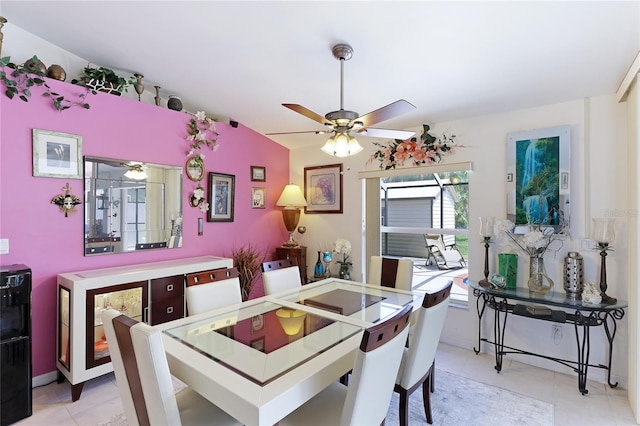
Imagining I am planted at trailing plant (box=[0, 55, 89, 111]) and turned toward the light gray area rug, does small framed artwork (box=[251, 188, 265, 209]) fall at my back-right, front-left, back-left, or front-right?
front-left

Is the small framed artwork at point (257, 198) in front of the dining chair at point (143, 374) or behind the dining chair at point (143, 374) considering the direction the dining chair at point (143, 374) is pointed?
in front

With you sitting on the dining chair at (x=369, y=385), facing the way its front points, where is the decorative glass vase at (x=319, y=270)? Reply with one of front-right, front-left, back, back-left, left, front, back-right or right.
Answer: front-right

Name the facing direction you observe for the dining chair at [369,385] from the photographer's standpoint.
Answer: facing away from the viewer and to the left of the viewer

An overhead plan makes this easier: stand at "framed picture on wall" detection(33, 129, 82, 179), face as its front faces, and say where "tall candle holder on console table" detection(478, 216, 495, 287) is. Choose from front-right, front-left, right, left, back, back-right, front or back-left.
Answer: front

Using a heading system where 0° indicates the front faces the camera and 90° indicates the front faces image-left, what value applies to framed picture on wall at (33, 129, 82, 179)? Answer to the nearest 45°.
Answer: approximately 315°

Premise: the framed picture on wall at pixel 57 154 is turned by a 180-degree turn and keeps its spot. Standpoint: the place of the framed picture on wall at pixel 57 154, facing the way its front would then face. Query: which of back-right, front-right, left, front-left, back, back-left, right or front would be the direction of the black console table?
back

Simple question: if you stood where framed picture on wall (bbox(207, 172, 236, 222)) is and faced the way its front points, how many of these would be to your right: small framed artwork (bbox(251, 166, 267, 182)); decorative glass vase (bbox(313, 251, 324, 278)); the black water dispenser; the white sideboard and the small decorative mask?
3

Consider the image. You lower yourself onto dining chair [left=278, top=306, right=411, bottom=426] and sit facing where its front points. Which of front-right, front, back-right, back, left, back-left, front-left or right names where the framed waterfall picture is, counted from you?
right

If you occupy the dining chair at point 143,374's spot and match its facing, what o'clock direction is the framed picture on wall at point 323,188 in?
The framed picture on wall is roughly at 12 o'clock from the dining chair.

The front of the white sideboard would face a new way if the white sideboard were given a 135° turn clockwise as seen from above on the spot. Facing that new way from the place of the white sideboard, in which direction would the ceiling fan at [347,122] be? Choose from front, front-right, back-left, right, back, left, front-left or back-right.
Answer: back-left

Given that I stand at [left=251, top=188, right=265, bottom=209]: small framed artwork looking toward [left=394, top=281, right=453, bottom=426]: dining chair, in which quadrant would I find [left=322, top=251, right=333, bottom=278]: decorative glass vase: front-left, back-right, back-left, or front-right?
front-left

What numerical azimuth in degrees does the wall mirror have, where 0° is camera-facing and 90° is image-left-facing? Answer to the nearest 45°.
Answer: approximately 315°

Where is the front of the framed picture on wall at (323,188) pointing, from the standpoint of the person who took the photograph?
facing the viewer and to the left of the viewer

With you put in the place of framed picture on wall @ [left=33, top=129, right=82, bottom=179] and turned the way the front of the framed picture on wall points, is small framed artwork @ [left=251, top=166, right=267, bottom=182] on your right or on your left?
on your left

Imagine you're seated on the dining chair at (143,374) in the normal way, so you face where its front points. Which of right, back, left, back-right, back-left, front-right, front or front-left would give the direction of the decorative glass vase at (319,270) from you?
front

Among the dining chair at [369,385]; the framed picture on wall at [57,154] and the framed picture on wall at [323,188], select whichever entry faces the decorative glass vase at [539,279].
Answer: the framed picture on wall at [57,154]

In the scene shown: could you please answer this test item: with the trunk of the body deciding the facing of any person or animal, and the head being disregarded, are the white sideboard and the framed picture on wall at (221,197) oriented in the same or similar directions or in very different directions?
same or similar directions
